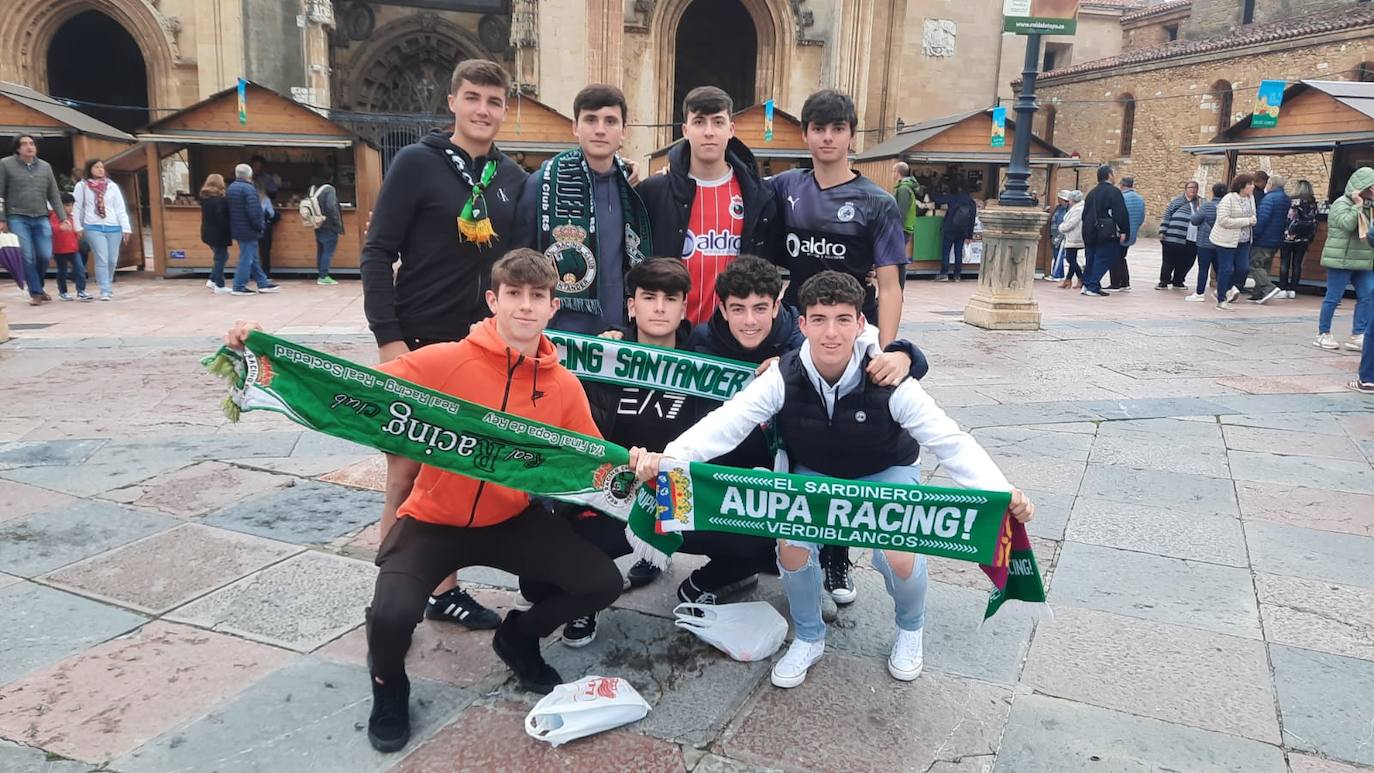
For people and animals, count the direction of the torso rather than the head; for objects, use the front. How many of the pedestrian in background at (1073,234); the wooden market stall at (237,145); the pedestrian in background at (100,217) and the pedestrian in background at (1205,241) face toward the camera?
2

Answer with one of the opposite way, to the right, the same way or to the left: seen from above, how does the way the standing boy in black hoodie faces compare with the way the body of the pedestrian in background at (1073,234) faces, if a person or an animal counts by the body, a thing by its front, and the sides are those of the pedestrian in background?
the opposite way

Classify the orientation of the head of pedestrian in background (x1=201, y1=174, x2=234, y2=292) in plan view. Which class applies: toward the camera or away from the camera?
away from the camera

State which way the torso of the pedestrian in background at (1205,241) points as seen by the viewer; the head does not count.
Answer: to the viewer's left

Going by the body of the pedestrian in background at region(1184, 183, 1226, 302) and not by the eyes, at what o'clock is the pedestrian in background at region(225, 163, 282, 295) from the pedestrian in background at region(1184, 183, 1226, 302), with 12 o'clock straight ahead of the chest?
the pedestrian in background at region(225, 163, 282, 295) is roughly at 11 o'clock from the pedestrian in background at region(1184, 183, 1226, 302).

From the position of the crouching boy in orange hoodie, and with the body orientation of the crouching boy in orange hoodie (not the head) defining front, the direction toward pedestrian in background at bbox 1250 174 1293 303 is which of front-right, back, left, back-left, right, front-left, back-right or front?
back-left

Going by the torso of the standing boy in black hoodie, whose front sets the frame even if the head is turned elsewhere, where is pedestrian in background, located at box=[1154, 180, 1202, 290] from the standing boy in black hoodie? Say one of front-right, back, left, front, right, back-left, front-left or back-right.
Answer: left

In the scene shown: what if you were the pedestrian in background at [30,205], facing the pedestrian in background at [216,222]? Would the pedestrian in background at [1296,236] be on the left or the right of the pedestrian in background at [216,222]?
right

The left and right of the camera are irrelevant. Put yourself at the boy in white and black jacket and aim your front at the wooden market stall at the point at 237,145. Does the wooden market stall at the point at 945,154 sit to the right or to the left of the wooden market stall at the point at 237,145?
right
